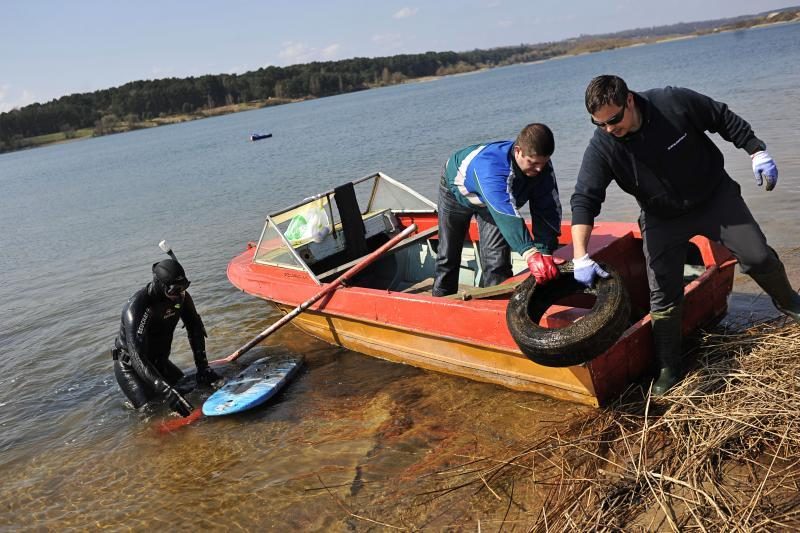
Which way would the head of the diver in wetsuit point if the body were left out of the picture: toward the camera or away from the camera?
toward the camera

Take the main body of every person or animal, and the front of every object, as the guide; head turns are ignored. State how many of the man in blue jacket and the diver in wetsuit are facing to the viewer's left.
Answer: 0

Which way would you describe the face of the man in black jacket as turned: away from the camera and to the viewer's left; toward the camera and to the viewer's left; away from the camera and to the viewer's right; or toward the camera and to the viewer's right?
toward the camera and to the viewer's left

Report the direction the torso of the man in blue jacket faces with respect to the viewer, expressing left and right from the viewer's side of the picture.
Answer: facing the viewer and to the right of the viewer

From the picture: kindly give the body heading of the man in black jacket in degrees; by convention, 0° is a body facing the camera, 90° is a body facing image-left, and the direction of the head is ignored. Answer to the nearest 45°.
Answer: approximately 45°

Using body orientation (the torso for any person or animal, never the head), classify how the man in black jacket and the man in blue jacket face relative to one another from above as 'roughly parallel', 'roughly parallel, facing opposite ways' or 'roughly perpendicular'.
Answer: roughly perpendicular

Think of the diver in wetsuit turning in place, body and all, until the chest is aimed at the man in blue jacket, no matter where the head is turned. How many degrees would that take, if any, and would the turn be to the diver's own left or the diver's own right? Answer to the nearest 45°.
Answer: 0° — they already face them

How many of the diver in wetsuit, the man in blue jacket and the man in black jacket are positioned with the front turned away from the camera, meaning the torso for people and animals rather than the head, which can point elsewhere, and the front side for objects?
0

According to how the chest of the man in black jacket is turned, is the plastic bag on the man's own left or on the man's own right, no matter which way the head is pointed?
on the man's own right

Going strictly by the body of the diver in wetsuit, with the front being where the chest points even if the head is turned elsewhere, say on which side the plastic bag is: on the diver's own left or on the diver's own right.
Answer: on the diver's own left

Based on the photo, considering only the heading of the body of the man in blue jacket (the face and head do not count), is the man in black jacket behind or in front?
in front
